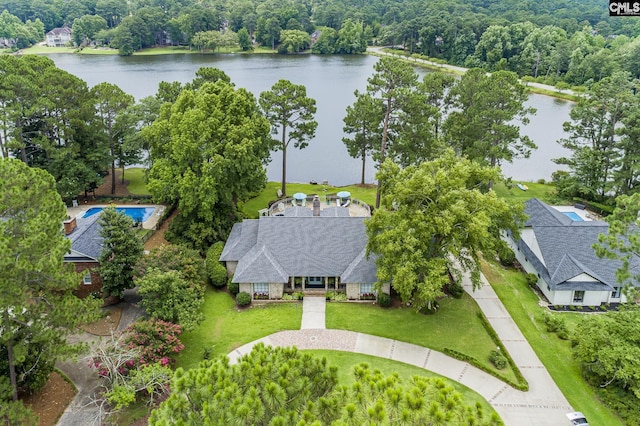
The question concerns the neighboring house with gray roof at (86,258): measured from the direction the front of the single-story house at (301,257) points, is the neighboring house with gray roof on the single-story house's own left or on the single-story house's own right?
on the single-story house's own right

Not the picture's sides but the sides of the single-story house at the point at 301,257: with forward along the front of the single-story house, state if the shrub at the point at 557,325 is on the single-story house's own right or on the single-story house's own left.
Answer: on the single-story house's own left

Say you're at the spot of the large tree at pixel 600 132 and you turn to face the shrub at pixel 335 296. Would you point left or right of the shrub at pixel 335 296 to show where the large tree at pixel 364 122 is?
right

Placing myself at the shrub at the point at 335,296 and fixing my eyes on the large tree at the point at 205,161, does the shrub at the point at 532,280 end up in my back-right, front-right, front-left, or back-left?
back-right

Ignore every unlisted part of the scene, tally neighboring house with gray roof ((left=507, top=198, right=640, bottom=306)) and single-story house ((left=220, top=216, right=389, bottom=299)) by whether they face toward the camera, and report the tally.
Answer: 2

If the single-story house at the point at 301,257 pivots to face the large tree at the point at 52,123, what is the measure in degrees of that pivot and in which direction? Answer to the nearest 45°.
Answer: approximately 135° to its right

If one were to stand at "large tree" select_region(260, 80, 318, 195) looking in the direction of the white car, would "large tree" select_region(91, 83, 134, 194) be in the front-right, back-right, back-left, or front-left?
back-right

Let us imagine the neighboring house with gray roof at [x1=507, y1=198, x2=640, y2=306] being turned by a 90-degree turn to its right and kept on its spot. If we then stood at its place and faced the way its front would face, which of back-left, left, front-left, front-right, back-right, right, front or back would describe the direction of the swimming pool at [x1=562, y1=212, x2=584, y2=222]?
right

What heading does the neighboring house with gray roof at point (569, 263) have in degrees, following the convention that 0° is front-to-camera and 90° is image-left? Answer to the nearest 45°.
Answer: approximately 0°
